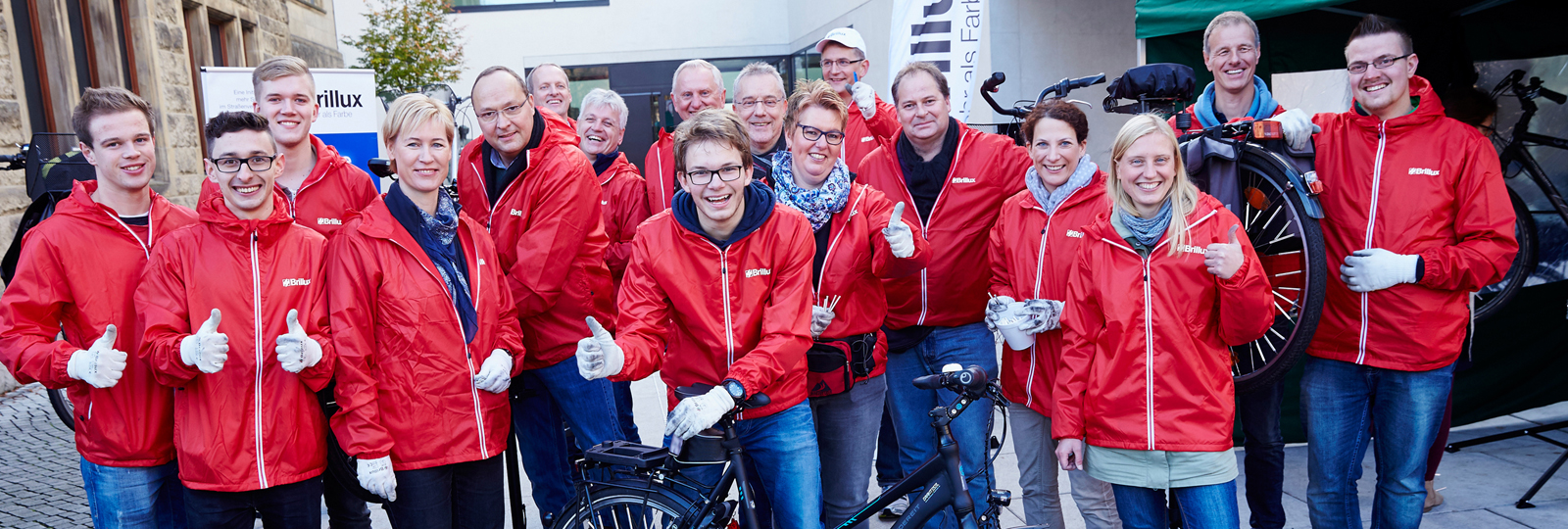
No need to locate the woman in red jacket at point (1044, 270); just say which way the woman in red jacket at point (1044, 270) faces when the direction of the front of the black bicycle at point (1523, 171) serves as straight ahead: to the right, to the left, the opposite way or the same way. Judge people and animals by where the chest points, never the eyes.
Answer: to the left

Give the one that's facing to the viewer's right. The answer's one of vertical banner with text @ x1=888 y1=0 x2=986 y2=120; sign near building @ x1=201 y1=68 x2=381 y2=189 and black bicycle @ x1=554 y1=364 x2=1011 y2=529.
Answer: the black bicycle

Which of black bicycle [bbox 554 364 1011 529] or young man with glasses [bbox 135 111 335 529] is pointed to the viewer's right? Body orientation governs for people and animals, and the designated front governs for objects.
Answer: the black bicycle

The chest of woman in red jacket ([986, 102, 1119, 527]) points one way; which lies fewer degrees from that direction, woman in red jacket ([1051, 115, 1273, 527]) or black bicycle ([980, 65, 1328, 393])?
the woman in red jacket

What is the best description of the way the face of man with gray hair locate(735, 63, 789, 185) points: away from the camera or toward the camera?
toward the camera

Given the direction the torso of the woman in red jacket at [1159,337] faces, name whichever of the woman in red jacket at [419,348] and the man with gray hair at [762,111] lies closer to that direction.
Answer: the woman in red jacket

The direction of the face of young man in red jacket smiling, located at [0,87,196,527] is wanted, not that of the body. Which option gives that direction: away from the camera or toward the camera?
toward the camera

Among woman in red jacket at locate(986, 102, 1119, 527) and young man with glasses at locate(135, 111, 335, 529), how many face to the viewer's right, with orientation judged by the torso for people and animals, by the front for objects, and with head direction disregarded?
0

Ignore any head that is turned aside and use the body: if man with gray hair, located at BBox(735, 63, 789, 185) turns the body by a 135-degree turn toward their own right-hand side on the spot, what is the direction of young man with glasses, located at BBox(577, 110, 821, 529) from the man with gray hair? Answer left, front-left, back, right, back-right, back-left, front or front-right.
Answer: back-left

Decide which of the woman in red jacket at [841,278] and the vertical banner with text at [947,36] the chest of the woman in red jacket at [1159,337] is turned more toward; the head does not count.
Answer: the woman in red jacket

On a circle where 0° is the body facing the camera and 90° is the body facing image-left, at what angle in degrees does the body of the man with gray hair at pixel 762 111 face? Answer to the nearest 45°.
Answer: approximately 0°

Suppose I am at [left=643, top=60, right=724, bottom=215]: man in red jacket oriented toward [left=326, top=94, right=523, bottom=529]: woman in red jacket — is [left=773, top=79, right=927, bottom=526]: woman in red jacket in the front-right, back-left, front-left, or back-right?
front-left

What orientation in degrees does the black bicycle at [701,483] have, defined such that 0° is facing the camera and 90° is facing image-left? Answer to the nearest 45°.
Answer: approximately 270°

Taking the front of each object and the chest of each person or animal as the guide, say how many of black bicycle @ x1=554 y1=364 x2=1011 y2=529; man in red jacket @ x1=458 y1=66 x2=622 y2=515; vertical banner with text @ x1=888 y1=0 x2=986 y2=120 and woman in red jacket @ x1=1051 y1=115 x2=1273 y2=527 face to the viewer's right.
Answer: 1

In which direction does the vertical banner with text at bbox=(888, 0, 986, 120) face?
toward the camera

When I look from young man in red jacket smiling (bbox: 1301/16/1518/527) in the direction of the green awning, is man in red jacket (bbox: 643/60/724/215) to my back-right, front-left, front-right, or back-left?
front-left
